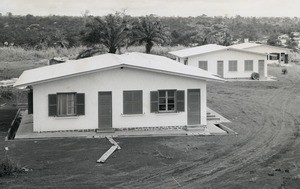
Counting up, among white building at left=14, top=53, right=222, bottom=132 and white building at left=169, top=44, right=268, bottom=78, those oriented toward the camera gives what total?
2

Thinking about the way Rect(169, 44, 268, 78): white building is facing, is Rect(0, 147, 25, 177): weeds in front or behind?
in front

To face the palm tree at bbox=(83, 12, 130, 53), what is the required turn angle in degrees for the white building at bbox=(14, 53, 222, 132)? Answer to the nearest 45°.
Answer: approximately 180°

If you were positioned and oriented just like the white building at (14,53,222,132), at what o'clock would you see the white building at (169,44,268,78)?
the white building at (169,44,268,78) is roughly at 7 o'clock from the white building at (14,53,222,132).

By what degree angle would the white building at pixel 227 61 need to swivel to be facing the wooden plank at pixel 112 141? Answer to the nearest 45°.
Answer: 0° — it already faces it

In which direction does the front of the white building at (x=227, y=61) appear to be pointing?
toward the camera

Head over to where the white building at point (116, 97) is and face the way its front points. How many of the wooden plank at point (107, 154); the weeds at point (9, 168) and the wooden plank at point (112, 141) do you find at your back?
0

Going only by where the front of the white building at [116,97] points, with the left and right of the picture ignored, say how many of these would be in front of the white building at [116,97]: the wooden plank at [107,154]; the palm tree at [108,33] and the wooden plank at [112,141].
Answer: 2

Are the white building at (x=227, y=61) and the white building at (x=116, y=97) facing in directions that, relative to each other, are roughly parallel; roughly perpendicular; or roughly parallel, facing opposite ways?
roughly parallel

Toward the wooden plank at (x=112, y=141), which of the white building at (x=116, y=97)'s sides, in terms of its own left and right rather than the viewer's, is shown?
front

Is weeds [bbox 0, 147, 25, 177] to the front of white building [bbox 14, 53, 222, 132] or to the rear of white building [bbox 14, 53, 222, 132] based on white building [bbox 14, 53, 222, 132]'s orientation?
to the front

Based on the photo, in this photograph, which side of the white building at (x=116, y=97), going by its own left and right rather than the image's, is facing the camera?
front

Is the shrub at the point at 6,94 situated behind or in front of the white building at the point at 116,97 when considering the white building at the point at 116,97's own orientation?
behind

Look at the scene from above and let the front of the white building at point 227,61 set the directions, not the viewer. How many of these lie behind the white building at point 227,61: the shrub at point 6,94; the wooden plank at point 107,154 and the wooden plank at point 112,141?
0

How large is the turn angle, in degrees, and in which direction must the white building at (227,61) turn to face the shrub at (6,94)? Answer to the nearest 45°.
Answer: approximately 45° to its right
